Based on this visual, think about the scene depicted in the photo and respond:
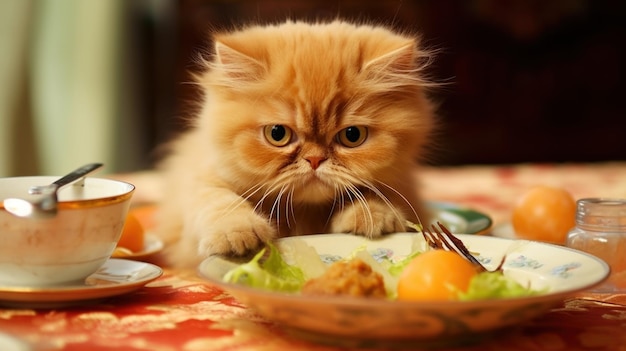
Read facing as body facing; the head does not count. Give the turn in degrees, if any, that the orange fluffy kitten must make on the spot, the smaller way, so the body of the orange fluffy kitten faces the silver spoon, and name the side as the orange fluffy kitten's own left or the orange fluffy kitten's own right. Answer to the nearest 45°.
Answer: approximately 45° to the orange fluffy kitten's own right

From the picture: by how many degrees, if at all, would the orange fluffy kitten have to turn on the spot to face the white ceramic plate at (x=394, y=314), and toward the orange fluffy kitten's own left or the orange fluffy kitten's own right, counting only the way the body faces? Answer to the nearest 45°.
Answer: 0° — it already faces it

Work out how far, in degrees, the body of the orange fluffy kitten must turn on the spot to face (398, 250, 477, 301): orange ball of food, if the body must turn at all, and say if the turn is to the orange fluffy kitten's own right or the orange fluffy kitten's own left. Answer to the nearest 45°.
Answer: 0° — it already faces it

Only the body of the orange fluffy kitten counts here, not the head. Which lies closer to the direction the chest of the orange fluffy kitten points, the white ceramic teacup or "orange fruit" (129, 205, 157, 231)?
the white ceramic teacup

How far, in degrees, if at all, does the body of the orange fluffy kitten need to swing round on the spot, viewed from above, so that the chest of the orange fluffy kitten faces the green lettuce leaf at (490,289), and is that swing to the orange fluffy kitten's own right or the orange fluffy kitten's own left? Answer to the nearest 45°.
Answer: approximately 45° to the orange fluffy kitten's own left

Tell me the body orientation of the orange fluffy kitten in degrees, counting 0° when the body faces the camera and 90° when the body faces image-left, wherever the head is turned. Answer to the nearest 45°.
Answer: approximately 0°

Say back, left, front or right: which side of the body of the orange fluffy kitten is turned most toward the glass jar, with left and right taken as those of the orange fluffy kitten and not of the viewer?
left

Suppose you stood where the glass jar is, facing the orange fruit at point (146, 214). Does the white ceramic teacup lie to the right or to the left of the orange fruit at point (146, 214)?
left

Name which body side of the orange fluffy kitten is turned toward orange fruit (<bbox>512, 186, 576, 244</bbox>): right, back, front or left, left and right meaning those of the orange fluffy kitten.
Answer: left
